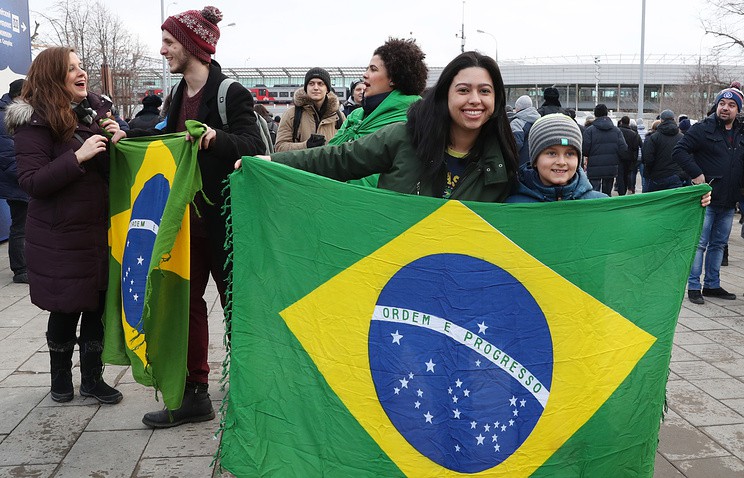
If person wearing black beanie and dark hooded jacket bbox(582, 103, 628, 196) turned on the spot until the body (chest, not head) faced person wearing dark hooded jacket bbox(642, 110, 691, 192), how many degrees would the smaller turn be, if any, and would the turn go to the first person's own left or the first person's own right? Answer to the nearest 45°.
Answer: approximately 135° to the first person's own right

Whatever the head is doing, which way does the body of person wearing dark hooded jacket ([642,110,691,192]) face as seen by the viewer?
away from the camera

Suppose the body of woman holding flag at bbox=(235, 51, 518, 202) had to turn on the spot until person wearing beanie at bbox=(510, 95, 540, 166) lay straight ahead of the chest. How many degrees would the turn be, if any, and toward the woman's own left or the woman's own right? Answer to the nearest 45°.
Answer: approximately 180°

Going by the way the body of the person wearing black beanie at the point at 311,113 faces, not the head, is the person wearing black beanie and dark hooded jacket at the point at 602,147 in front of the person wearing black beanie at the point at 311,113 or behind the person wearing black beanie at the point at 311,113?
behind

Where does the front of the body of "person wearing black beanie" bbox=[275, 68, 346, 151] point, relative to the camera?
toward the camera

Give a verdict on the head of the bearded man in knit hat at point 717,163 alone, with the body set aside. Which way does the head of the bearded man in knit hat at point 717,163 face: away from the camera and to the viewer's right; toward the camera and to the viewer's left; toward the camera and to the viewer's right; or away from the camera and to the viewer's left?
toward the camera and to the viewer's left

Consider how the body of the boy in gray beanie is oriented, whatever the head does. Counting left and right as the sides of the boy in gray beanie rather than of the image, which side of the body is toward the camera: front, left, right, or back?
front

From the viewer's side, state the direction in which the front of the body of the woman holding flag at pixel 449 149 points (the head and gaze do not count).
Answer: toward the camera
